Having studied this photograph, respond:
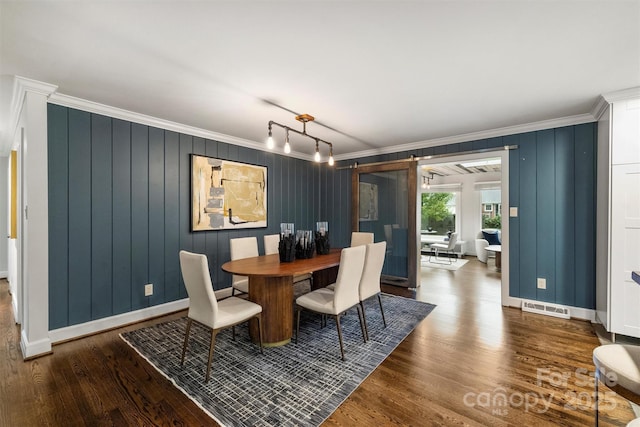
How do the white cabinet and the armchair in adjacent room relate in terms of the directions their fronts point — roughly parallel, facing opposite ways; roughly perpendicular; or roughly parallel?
roughly perpendicular

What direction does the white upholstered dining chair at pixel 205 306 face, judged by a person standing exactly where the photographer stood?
facing away from the viewer and to the right of the viewer

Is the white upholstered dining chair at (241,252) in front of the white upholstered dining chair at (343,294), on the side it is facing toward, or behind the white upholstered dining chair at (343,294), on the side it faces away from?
in front

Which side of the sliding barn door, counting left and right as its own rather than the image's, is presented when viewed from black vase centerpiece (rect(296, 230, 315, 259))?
front

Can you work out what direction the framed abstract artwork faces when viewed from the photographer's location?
facing the viewer and to the right of the viewer

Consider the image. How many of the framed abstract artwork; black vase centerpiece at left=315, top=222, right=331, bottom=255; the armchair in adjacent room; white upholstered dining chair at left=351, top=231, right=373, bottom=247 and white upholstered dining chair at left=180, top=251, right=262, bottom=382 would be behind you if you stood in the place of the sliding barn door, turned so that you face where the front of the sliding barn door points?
1

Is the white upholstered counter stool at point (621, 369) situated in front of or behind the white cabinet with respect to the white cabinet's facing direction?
in front

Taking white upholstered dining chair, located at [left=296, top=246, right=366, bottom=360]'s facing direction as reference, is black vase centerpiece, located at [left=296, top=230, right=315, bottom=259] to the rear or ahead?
ahead

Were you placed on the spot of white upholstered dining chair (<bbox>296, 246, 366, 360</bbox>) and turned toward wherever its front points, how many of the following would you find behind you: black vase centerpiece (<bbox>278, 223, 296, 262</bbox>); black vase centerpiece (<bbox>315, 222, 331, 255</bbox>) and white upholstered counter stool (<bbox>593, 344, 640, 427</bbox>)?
1

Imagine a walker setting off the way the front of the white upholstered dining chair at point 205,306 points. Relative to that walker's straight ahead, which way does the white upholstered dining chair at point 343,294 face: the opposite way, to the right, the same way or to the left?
to the left

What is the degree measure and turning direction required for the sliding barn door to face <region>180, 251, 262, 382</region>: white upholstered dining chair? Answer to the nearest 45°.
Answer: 0° — it already faces it

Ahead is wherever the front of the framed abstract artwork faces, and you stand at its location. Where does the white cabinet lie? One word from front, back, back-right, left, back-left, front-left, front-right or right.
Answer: front

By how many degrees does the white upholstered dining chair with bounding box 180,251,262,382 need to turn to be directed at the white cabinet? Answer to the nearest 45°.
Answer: approximately 45° to its right

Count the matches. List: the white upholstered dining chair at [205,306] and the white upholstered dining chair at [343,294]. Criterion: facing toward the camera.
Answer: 0

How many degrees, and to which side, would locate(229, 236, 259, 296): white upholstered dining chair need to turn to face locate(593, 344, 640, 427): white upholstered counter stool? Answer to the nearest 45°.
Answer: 0° — it already faces it

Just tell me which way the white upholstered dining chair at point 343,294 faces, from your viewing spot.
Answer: facing away from the viewer and to the left of the viewer

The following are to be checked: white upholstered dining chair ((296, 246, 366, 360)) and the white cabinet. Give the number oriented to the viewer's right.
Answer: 0

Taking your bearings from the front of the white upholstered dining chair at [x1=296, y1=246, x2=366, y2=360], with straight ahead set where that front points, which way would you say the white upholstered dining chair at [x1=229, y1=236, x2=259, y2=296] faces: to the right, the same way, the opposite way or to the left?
the opposite way
